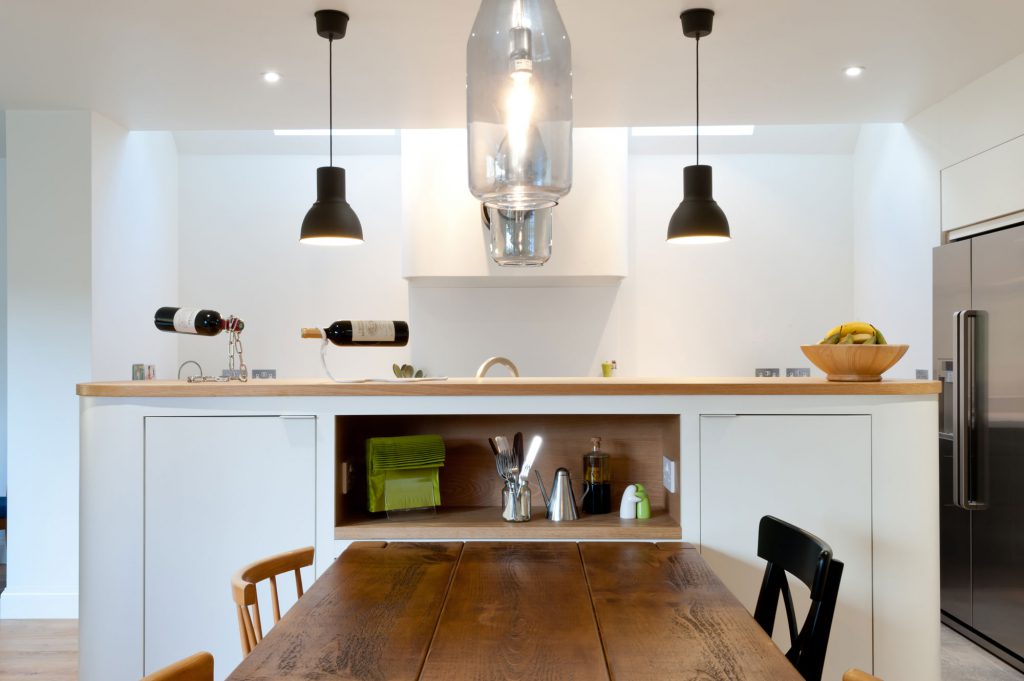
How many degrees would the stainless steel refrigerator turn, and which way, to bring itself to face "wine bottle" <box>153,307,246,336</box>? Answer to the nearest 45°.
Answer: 0° — it already faces it

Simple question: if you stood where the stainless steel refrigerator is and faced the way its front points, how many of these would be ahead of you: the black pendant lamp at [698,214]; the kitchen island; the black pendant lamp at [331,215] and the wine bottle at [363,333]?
4

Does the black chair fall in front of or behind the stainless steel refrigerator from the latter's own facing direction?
in front

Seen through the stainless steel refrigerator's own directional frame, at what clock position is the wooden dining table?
The wooden dining table is roughly at 11 o'clock from the stainless steel refrigerator.

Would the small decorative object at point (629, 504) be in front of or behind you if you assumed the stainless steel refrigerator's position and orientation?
in front

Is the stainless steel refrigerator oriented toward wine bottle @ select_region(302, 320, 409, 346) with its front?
yes

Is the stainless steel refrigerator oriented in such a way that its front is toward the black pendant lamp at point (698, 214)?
yes

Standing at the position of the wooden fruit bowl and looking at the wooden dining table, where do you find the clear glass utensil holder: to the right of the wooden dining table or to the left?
right

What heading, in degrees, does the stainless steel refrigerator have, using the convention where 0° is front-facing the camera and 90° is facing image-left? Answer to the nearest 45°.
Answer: approximately 45°

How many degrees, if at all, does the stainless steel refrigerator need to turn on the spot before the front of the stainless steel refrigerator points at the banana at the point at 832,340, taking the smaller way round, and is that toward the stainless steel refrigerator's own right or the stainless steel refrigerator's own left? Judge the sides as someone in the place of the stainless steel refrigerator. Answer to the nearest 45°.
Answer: approximately 45° to the stainless steel refrigerator's own left

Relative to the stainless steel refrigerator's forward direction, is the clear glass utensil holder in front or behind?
in front
